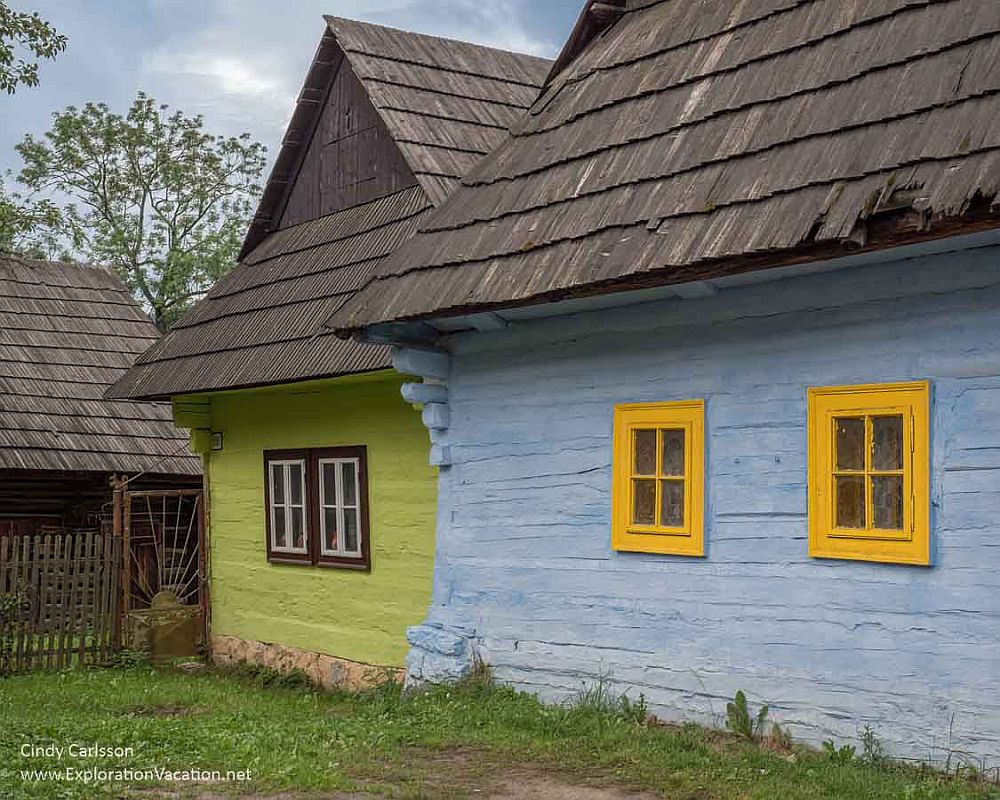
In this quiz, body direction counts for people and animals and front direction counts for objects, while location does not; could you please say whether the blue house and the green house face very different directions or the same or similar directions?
same or similar directions

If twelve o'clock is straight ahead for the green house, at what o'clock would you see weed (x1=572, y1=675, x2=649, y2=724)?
The weed is roughly at 10 o'clock from the green house.

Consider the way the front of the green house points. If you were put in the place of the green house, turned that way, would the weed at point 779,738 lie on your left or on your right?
on your left

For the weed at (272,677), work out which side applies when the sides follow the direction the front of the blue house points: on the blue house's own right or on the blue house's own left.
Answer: on the blue house's own right

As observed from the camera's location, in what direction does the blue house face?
facing the viewer and to the left of the viewer

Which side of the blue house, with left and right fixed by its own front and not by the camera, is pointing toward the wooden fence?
right

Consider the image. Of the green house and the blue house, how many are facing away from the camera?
0
